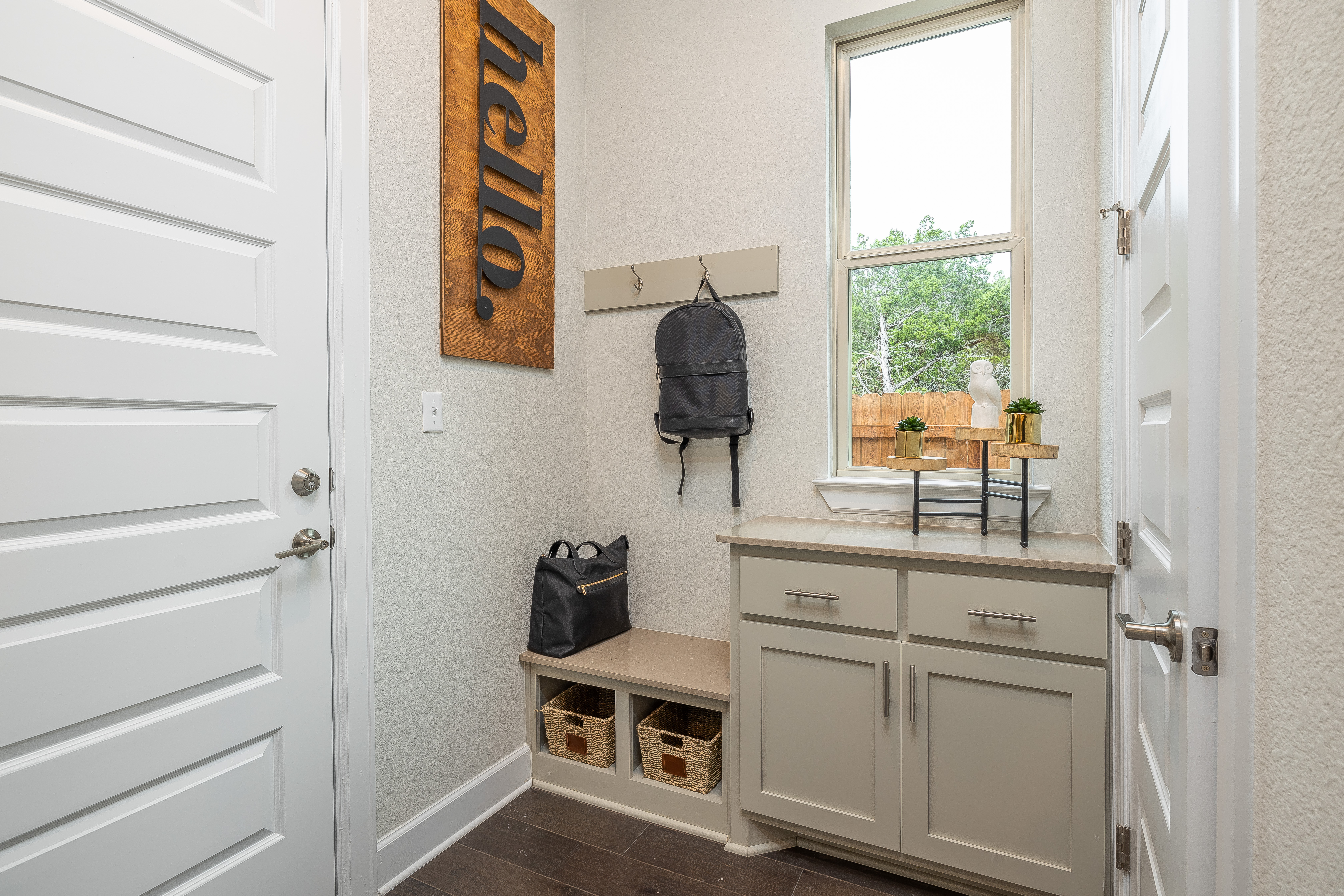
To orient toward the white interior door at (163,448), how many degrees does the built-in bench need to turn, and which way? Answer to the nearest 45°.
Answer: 0° — it already faces it

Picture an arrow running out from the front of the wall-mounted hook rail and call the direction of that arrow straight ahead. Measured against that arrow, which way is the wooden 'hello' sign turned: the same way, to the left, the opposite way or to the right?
to the left

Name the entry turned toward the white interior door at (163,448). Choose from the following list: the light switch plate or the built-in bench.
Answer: the built-in bench

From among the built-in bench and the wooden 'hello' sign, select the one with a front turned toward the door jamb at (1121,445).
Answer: the wooden 'hello' sign

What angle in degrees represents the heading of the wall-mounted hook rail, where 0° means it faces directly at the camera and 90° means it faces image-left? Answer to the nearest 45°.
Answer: approximately 45°

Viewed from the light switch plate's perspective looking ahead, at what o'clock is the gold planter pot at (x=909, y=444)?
The gold planter pot is roughly at 11 o'clock from the light switch plate.

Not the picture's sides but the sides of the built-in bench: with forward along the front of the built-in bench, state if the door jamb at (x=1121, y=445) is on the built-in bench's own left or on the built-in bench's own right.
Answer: on the built-in bench's own left

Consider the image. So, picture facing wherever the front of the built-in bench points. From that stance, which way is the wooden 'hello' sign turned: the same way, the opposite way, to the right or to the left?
to the left
